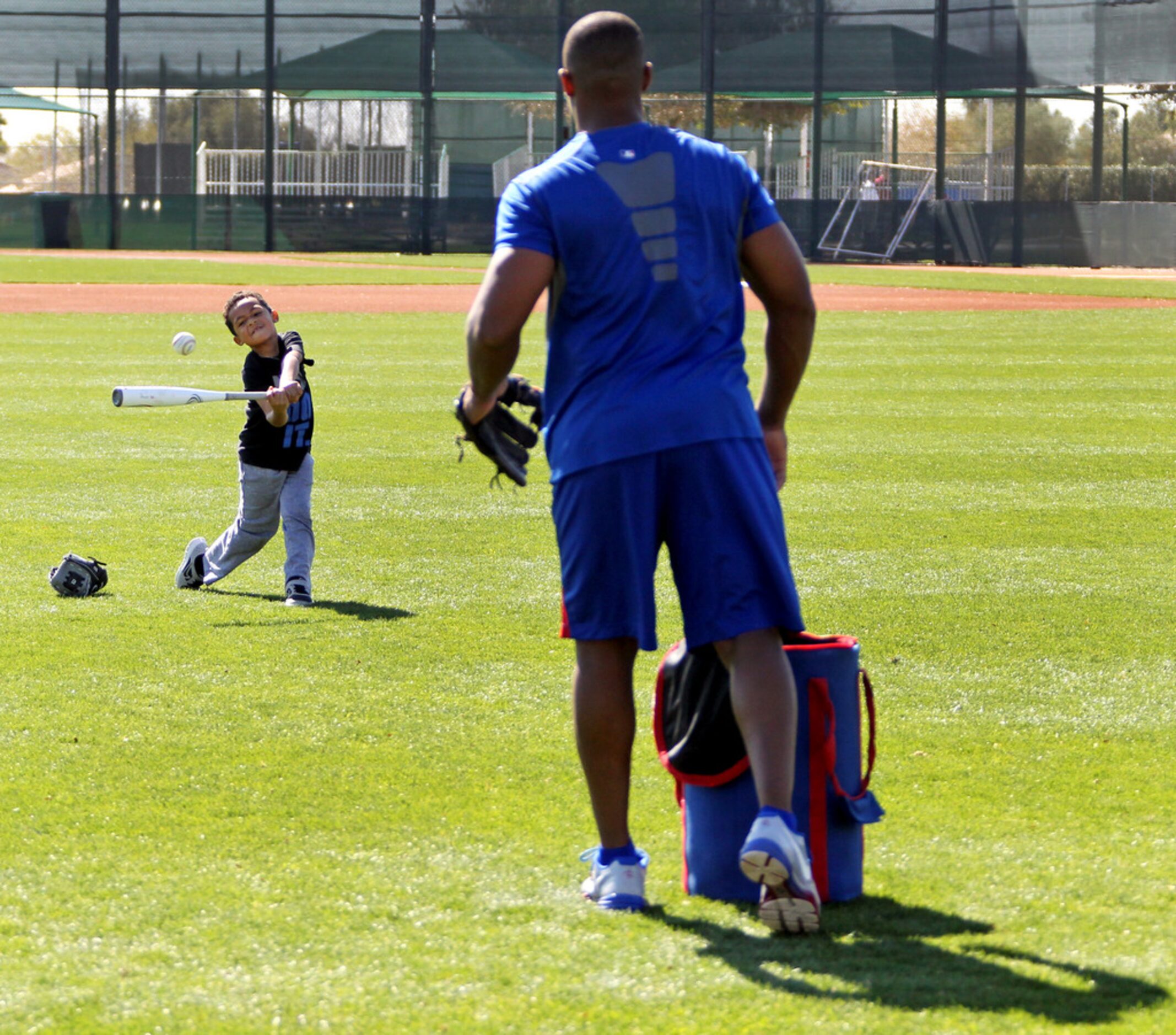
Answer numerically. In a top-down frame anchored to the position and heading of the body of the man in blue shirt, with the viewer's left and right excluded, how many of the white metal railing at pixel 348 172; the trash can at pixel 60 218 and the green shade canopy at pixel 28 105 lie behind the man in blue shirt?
0

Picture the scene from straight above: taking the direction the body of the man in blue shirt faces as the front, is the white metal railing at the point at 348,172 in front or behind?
in front

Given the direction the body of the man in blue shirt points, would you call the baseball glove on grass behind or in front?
in front

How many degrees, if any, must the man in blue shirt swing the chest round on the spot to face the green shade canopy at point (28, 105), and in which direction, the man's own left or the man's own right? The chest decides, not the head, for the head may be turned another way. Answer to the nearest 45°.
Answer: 0° — they already face it

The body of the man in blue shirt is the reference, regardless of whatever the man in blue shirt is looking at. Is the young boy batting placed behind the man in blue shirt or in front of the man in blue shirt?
in front

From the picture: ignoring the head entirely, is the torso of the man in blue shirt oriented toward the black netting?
yes

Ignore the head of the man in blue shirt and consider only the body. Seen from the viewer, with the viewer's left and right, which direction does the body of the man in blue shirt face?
facing away from the viewer

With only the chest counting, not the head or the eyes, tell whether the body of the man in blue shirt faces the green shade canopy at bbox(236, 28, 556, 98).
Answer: yes
